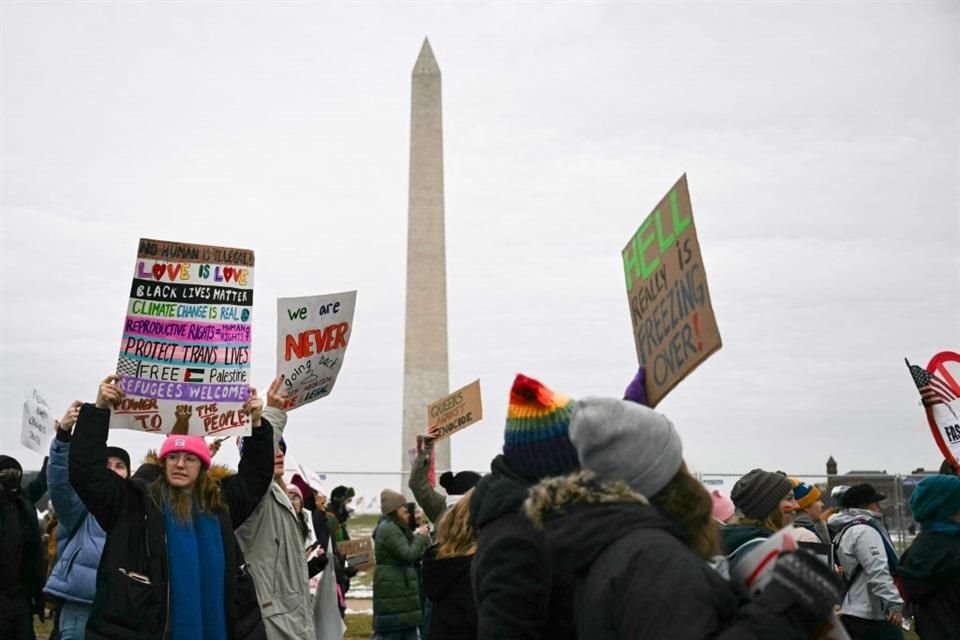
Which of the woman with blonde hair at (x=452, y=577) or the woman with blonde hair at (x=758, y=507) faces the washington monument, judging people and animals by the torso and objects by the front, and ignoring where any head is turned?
the woman with blonde hair at (x=452, y=577)

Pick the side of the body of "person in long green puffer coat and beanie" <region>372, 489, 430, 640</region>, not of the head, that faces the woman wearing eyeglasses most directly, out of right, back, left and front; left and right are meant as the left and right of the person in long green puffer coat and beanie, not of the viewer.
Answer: right

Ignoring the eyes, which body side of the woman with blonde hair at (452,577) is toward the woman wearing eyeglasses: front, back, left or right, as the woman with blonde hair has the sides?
left

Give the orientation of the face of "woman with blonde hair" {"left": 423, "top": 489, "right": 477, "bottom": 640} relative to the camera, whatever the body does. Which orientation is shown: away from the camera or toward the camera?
away from the camera

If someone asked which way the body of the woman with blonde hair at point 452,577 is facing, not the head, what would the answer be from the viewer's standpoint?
away from the camera

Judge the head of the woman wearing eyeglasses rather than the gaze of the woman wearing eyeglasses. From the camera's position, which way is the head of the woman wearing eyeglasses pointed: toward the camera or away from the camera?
toward the camera

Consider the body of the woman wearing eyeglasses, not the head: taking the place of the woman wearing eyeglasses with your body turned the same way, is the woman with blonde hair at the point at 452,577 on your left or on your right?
on your left

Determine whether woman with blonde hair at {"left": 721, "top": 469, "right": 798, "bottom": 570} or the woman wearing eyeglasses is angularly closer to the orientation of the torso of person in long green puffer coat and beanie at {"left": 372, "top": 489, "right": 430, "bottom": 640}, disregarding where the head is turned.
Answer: the woman with blonde hair

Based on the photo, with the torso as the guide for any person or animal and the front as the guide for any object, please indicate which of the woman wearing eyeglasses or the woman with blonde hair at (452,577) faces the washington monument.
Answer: the woman with blonde hair

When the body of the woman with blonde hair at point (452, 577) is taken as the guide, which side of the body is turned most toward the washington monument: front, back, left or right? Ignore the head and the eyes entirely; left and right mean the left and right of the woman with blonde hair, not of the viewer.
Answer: front

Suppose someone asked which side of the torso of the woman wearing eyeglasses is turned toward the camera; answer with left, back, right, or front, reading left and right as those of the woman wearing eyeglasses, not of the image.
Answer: front
